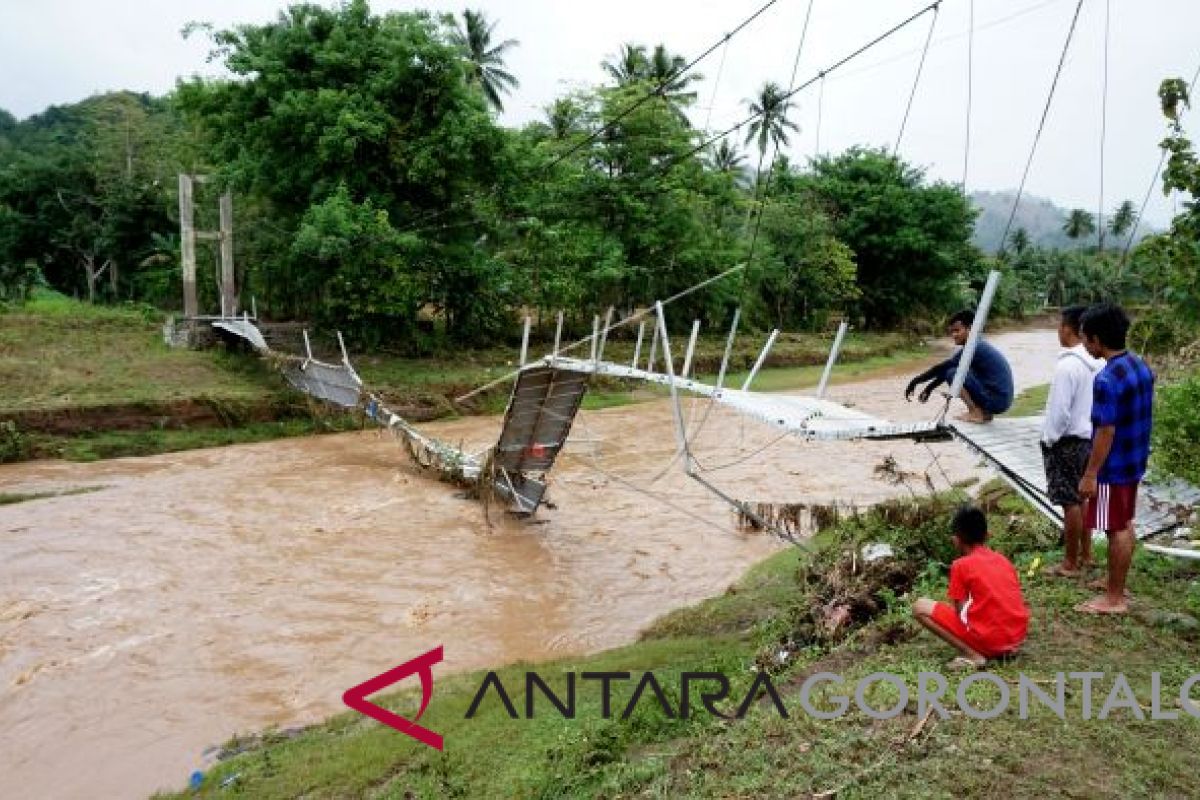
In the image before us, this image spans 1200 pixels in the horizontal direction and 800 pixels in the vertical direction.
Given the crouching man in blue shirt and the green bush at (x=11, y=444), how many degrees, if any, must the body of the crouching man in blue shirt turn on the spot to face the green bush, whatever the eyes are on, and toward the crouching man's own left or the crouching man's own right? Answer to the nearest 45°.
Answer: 0° — they already face it

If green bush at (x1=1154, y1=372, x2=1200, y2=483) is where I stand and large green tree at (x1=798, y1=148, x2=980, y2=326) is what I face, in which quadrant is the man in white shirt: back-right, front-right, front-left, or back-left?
back-left

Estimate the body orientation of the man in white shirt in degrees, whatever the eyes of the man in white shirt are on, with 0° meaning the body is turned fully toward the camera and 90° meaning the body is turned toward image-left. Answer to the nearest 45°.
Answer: approximately 90°

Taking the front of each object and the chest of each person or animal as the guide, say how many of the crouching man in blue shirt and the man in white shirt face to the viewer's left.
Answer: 2

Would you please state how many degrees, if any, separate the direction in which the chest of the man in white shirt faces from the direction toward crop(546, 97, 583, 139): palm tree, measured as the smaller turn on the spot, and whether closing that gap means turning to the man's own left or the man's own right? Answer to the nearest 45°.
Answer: approximately 45° to the man's own right

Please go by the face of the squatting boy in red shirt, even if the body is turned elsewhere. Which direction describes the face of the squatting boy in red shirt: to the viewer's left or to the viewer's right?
to the viewer's left

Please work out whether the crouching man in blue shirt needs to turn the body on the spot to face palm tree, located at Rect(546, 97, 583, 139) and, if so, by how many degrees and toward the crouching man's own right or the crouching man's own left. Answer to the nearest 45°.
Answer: approximately 45° to the crouching man's own right

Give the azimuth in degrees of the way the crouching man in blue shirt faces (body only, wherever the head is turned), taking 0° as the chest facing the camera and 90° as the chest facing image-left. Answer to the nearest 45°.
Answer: approximately 90°

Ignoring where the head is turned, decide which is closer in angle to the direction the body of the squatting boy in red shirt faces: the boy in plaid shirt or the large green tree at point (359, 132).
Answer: the large green tree

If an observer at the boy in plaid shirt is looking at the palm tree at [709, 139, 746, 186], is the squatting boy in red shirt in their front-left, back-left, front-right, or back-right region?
back-left

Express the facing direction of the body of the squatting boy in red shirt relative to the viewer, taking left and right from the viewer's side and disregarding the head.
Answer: facing away from the viewer and to the left of the viewer
